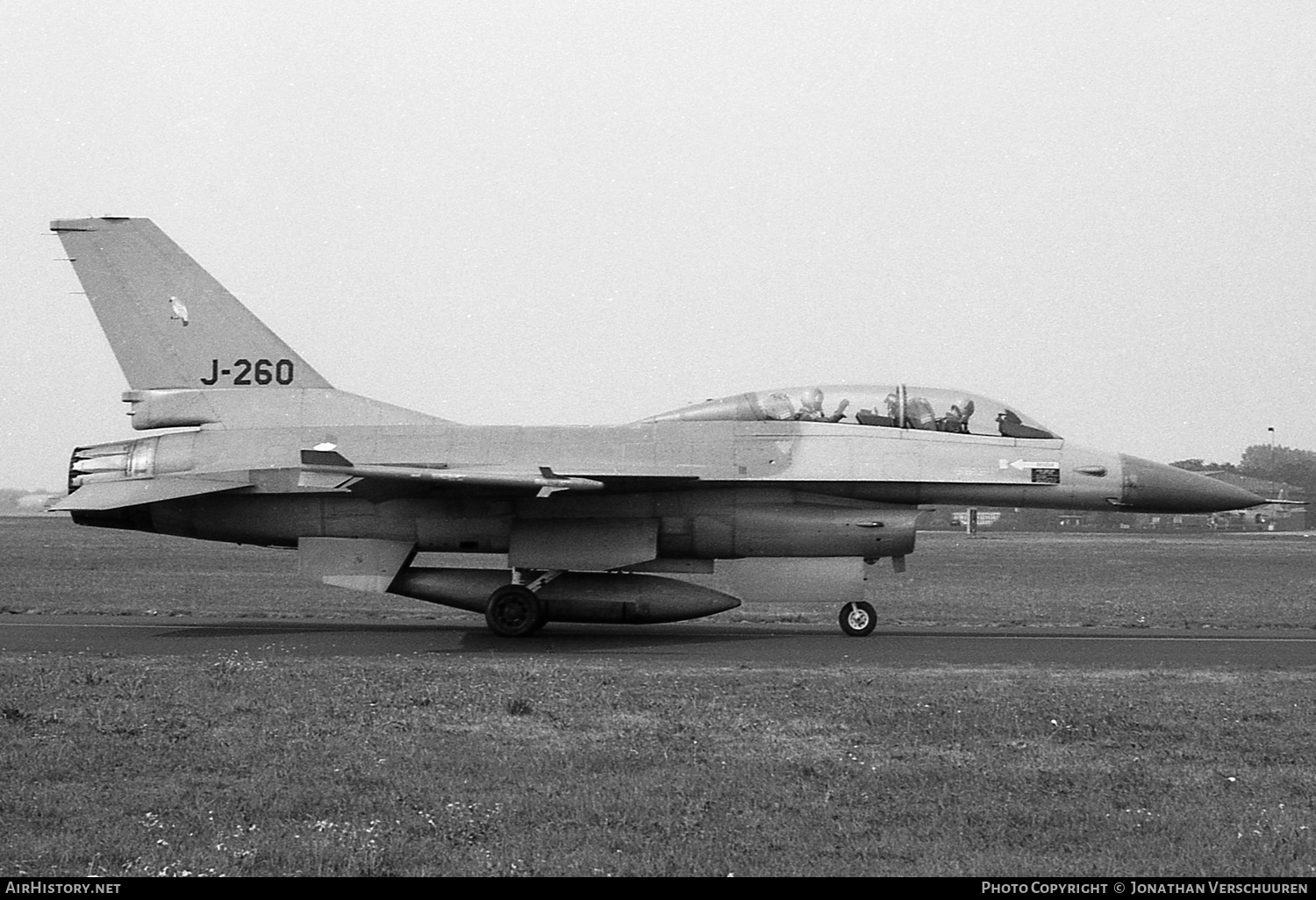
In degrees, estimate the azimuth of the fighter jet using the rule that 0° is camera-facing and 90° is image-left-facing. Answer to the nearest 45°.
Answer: approximately 270°
